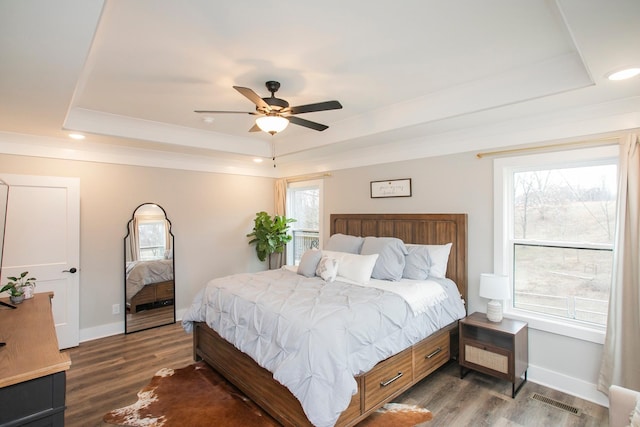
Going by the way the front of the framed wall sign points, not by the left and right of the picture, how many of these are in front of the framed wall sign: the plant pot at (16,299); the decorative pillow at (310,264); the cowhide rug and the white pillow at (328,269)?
4

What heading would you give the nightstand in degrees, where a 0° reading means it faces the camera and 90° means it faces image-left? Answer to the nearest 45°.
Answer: approximately 45°

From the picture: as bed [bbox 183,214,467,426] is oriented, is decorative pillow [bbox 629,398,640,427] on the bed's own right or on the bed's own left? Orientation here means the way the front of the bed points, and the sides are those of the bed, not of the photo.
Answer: on the bed's own left

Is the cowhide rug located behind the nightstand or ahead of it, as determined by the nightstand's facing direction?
ahead

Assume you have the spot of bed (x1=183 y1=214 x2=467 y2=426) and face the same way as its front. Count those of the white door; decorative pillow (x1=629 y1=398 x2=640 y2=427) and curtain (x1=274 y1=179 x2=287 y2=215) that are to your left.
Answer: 1

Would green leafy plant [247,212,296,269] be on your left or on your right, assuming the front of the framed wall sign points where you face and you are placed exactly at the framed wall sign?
on your right
